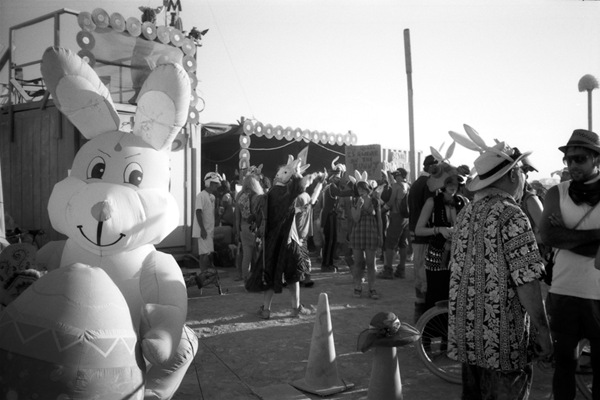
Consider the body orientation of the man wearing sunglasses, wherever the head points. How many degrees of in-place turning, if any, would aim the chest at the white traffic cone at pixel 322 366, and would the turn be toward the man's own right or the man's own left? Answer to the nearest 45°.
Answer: approximately 90° to the man's own right

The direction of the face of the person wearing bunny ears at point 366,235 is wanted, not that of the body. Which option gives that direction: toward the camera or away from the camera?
toward the camera

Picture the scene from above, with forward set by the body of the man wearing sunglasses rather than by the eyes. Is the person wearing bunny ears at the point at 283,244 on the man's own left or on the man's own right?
on the man's own right

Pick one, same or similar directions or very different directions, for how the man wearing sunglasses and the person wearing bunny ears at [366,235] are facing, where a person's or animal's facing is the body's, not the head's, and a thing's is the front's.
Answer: same or similar directions

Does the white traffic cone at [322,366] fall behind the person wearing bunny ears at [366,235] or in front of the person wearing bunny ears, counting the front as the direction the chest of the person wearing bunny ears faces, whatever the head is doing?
in front

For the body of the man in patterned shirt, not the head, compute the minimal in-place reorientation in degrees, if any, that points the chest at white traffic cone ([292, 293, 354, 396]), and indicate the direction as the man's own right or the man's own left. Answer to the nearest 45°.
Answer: approximately 90° to the man's own left

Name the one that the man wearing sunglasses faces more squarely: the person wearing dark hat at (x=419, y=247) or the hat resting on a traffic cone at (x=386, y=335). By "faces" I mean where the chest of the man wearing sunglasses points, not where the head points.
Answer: the hat resting on a traffic cone

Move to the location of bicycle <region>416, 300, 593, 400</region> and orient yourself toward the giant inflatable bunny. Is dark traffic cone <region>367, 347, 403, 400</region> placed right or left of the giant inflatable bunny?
left

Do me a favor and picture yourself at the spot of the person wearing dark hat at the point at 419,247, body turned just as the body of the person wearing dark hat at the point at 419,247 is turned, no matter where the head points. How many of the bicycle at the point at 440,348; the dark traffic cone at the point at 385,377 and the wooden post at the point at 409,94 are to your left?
1

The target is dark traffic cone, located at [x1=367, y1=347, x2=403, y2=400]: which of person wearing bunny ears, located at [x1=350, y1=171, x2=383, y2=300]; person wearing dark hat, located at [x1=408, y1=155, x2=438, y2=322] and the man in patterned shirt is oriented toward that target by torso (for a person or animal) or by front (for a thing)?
person wearing bunny ears, located at [x1=350, y1=171, x2=383, y2=300]

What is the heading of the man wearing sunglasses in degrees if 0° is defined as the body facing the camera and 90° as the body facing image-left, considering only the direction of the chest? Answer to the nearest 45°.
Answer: approximately 0°

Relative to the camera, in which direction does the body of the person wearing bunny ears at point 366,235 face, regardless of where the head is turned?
toward the camera

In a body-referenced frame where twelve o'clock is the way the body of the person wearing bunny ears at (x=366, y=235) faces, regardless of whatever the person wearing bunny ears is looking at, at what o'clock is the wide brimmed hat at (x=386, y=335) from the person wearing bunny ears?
The wide brimmed hat is roughly at 12 o'clock from the person wearing bunny ears.
